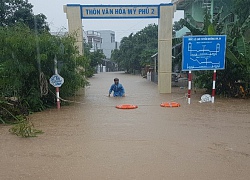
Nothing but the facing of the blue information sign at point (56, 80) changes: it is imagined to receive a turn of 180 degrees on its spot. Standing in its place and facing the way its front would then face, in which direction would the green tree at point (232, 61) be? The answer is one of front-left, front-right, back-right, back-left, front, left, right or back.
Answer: right

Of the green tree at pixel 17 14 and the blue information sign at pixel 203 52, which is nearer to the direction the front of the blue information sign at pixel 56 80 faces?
the blue information sign

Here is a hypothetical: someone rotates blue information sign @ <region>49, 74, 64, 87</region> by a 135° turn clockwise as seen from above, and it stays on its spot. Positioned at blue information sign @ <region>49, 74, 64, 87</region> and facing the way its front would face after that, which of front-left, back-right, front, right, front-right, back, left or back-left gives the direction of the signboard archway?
right

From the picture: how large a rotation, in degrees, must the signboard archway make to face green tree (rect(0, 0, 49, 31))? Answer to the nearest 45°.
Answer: approximately 135° to its right

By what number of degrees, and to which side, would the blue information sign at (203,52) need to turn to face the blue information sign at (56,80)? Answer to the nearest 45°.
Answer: approximately 45° to its right

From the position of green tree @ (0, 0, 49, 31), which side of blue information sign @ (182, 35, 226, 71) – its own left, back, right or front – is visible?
right

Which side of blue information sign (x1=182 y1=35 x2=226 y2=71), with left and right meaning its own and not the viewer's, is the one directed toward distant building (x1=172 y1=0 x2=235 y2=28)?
back

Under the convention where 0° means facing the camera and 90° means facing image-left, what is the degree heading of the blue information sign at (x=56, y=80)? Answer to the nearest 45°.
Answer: approximately 0°

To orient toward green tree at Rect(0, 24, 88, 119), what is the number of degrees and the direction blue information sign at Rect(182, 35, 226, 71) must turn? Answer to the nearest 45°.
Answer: approximately 45° to its right

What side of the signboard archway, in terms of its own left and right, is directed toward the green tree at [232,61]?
left

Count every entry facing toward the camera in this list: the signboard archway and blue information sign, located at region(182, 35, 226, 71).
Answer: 2
